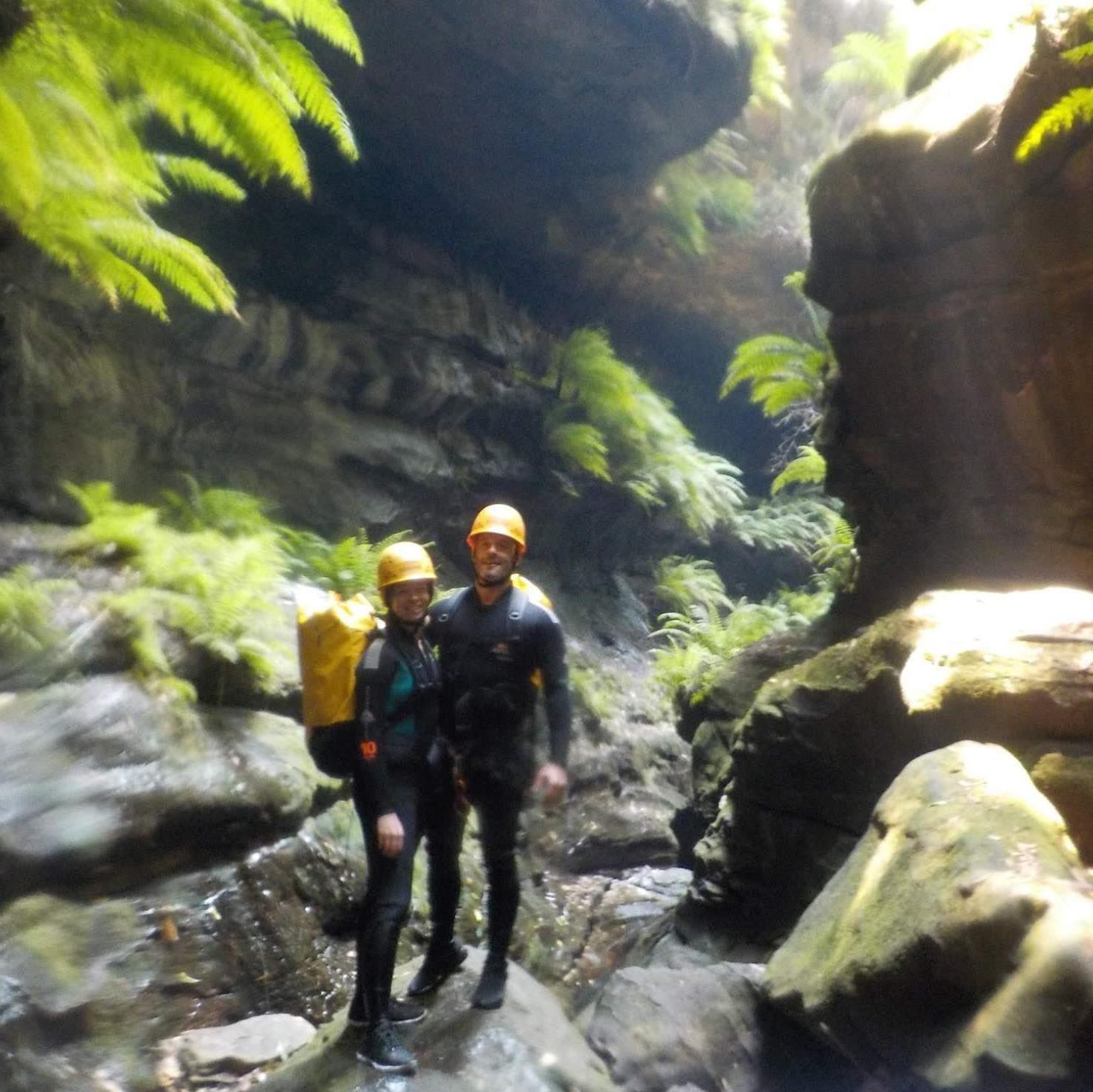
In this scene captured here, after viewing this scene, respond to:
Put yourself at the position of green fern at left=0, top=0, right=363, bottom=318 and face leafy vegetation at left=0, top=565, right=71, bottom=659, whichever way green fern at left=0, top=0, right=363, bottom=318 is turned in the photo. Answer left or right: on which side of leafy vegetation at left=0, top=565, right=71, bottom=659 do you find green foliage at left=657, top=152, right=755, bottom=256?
right

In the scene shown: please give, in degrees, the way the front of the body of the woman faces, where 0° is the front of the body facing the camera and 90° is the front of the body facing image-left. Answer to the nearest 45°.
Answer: approximately 315°

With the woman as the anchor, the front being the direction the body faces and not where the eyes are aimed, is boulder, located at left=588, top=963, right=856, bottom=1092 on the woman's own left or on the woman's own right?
on the woman's own left

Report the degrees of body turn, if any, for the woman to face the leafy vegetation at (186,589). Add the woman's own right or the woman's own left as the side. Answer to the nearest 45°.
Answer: approximately 180°

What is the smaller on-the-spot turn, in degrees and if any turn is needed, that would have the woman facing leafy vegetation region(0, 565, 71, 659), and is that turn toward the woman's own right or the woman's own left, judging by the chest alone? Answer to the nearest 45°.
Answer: approximately 180°

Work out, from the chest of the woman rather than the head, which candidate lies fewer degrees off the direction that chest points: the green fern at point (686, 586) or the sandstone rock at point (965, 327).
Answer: the sandstone rock

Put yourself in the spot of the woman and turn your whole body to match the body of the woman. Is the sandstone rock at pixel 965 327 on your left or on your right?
on your left
